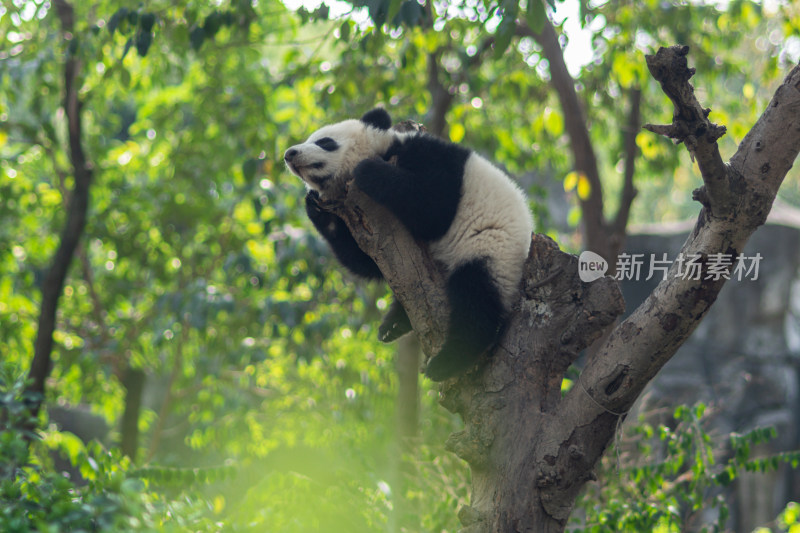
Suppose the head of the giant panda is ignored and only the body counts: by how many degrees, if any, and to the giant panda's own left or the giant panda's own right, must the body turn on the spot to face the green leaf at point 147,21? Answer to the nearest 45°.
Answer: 0° — it already faces it

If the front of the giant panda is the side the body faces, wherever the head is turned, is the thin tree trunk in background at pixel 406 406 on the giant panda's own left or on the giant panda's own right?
on the giant panda's own right

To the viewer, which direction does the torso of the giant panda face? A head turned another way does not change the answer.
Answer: to the viewer's left

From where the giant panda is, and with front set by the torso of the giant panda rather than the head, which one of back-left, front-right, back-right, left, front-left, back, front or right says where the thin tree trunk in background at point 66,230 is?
front-right

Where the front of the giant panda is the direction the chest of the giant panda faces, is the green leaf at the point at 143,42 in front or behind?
in front
